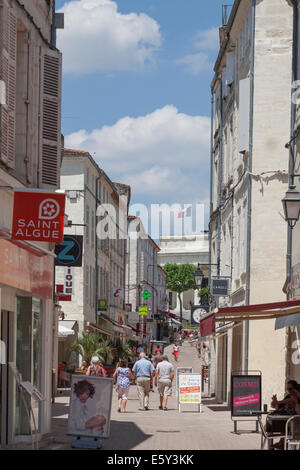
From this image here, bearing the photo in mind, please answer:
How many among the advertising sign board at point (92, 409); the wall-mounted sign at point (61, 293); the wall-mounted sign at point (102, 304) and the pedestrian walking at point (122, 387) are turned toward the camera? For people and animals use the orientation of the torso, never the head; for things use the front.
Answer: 3

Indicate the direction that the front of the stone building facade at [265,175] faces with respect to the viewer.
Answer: facing to the left of the viewer

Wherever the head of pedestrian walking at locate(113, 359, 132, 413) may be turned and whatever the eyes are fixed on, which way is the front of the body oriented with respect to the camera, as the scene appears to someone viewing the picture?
away from the camera
